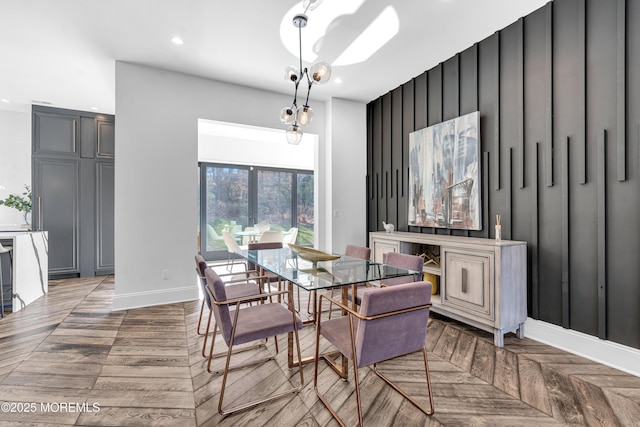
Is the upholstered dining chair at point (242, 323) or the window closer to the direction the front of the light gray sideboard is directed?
the upholstered dining chair

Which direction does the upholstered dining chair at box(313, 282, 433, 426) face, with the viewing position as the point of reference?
facing away from the viewer and to the left of the viewer

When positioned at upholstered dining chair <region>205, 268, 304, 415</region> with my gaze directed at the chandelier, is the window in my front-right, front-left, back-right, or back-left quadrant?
front-left

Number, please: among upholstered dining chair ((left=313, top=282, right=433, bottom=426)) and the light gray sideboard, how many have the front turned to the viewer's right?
0

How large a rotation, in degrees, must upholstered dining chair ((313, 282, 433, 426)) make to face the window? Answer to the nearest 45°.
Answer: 0° — it already faces it

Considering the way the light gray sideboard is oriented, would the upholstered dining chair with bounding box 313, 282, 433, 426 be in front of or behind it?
in front

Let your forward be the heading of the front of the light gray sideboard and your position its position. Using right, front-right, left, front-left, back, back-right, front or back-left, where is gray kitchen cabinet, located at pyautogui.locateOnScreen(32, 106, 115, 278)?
front-right

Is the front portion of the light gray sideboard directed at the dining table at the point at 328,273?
yes

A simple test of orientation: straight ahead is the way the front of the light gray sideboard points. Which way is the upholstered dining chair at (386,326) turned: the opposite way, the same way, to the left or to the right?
to the right

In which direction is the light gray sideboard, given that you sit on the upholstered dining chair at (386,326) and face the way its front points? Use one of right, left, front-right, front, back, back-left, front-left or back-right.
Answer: right

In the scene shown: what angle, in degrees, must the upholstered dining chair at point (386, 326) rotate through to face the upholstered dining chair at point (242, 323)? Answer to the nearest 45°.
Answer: approximately 45° to its left

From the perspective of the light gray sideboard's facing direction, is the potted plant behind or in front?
in front

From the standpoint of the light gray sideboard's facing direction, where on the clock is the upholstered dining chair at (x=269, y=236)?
The upholstered dining chair is roughly at 2 o'clock from the light gray sideboard.

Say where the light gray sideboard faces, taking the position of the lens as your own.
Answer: facing the viewer and to the left of the viewer

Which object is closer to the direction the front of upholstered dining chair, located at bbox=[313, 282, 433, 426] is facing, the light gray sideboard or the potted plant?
the potted plant

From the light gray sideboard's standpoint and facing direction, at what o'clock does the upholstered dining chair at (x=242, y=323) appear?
The upholstered dining chair is roughly at 12 o'clock from the light gray sideboard.

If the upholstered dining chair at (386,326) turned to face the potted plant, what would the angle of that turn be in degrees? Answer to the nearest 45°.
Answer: approximately 45° to its left
